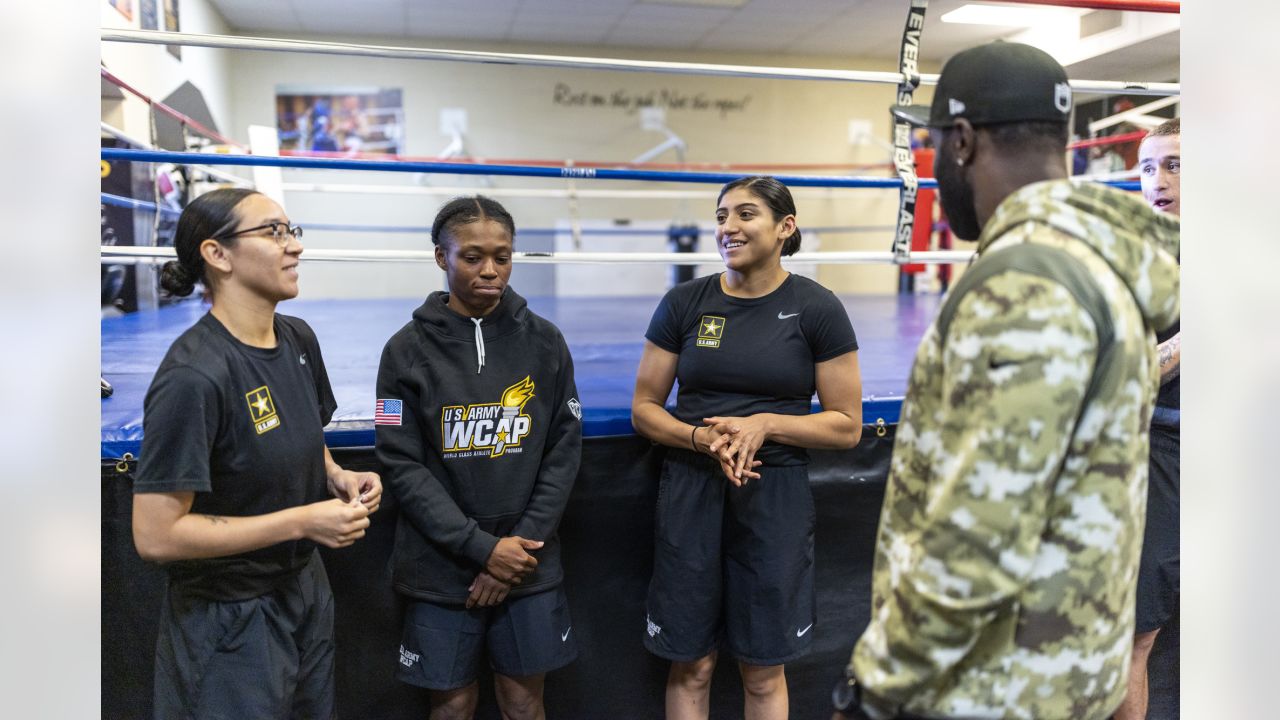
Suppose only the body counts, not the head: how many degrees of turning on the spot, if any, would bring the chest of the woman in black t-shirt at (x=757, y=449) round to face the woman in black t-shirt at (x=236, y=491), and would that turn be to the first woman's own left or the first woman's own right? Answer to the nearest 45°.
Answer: approximately 45° to the first woman's own right

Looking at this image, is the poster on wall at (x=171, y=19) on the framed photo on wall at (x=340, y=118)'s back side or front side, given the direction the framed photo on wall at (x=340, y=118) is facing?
on the front side

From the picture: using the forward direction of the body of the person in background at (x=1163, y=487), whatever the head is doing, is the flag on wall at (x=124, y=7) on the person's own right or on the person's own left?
on the person's own right

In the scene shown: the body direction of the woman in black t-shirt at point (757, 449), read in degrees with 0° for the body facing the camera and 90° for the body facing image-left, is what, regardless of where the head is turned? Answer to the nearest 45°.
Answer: approximately 0°

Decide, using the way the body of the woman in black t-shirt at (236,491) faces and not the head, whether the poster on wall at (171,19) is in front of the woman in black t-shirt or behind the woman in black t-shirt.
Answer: behind

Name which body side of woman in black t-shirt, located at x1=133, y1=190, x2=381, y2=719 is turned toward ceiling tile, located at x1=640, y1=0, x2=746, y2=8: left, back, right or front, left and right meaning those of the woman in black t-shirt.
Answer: left

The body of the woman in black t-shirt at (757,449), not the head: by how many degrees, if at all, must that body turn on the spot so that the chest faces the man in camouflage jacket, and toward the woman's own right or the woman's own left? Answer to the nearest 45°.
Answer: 0° — they already face them

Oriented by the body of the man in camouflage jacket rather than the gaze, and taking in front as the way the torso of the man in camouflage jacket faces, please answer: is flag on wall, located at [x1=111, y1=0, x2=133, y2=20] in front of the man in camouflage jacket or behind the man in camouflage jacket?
in front

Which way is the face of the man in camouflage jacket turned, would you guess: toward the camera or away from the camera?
away from the camera

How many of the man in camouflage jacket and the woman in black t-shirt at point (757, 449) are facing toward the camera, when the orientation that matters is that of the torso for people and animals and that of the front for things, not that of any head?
1

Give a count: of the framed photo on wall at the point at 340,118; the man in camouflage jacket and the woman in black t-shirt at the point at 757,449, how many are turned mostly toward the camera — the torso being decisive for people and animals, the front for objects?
2
